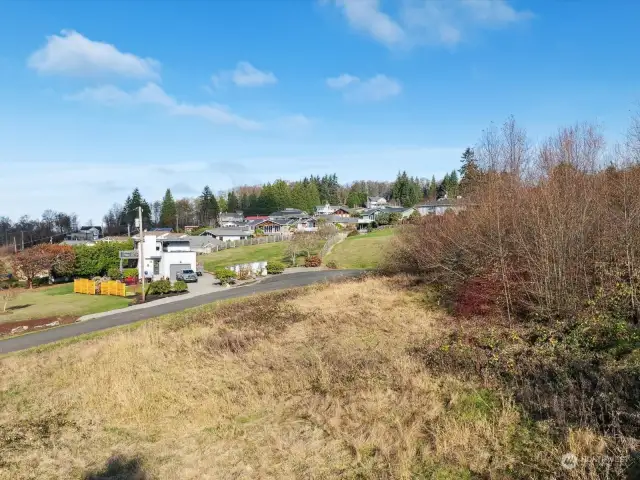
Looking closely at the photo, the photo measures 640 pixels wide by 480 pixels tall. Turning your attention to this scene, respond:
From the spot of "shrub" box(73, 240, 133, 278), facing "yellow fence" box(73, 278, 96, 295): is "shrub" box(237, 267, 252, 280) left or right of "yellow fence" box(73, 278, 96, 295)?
left

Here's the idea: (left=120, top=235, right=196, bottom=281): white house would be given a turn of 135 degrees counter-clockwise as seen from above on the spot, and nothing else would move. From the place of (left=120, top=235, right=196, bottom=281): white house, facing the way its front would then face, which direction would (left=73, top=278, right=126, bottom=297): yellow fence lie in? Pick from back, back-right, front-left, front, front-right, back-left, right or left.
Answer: back

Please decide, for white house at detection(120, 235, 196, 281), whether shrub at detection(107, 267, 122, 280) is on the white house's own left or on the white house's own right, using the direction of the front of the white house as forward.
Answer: on the white house's own right

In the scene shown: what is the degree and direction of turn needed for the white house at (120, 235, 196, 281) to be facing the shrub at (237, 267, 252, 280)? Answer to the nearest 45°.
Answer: approximately 45° to its left

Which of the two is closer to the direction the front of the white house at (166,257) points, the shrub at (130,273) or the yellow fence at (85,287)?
the yellow fence

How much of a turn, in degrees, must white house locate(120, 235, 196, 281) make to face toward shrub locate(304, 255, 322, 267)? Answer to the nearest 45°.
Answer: approximately 90° to its left

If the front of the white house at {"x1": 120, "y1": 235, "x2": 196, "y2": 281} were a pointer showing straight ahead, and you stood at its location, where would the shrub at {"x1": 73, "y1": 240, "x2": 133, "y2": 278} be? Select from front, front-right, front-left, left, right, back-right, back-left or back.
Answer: back-right

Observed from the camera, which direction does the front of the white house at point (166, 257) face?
facing the viewer

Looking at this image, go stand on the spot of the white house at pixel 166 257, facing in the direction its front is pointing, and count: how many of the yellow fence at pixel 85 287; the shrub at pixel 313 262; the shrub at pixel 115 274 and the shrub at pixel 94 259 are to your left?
1
